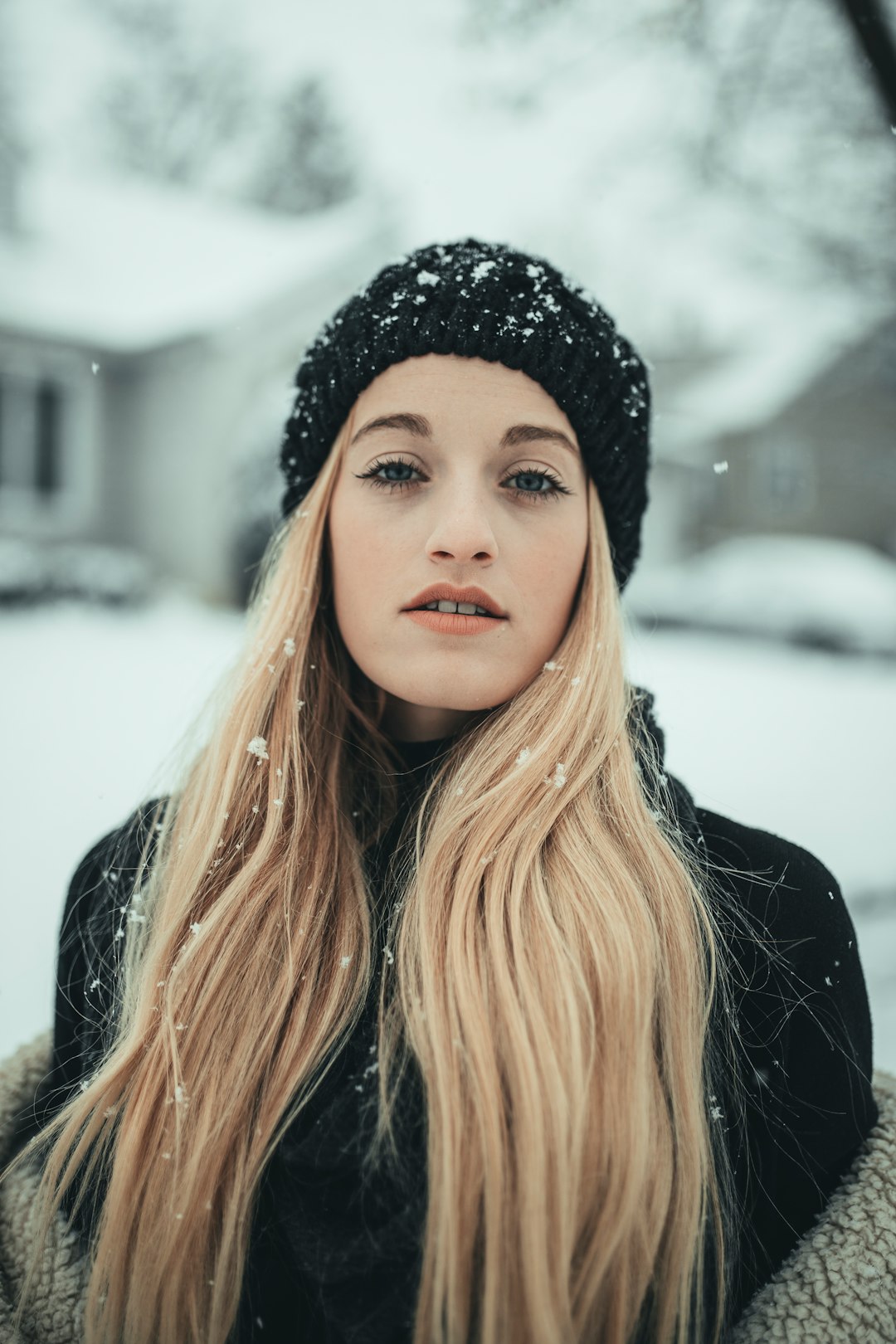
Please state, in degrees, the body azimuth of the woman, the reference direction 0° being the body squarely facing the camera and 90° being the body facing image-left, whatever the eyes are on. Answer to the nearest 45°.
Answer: approximately 0°

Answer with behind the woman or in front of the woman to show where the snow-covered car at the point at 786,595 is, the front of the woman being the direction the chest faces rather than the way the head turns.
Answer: behind
